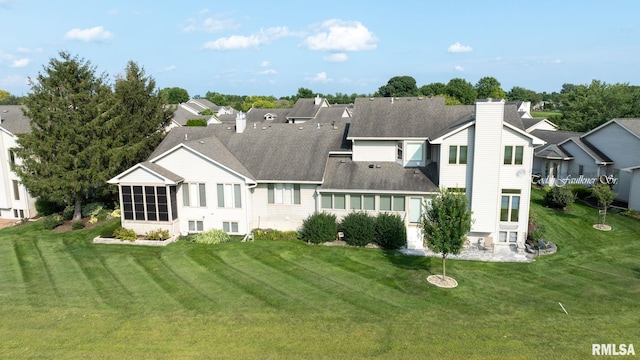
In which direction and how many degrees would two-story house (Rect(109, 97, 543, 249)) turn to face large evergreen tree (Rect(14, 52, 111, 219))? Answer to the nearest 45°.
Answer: approximately 90° to its left

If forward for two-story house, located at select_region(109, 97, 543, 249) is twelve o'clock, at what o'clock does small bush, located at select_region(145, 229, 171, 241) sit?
The small bush is roughly at 9 o'clock from the two-story house.

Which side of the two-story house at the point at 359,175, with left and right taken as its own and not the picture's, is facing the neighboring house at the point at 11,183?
left

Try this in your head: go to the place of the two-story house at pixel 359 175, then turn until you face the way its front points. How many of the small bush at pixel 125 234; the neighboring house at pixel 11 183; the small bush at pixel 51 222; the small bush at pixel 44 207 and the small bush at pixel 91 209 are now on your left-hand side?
5

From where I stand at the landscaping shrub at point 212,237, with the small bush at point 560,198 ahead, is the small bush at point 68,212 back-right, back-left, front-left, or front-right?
back-left

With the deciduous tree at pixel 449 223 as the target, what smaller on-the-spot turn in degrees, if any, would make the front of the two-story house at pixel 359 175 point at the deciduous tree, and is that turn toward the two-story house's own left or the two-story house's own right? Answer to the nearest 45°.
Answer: approximately 135° to the two-story house's own right

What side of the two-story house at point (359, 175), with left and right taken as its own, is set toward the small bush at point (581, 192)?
right

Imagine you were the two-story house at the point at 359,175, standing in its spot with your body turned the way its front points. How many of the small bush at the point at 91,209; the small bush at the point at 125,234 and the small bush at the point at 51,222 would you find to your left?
3

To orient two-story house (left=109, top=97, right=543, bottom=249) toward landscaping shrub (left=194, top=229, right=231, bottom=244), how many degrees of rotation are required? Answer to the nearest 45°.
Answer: approximately 90° to its left

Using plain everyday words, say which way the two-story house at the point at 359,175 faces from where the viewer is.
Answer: facing away from the viewer

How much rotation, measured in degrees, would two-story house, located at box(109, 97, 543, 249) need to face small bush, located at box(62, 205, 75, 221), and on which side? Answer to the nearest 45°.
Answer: approximately 90° to its left
